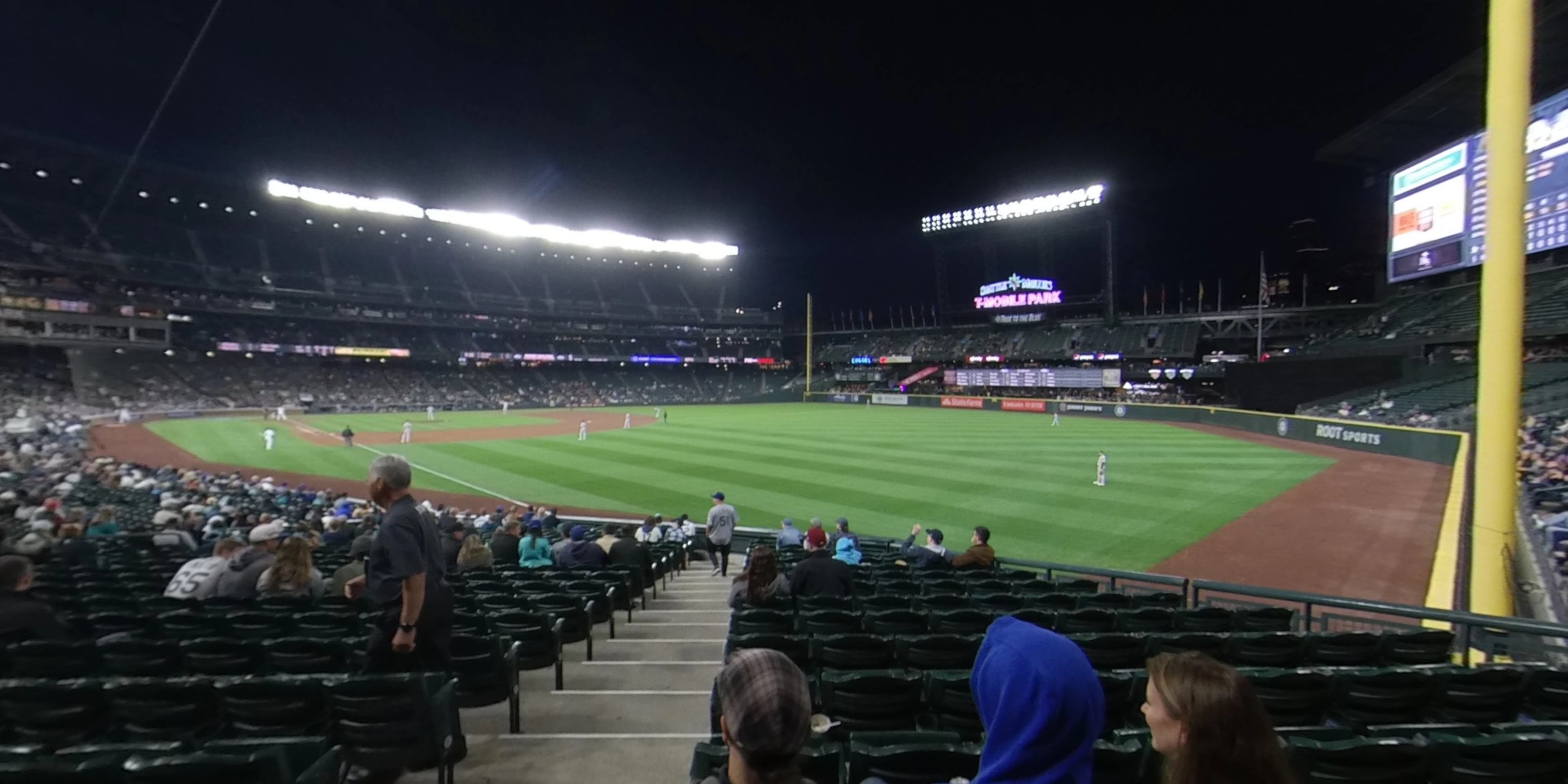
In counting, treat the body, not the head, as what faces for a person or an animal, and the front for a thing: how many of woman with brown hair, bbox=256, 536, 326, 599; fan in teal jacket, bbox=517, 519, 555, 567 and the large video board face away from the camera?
2

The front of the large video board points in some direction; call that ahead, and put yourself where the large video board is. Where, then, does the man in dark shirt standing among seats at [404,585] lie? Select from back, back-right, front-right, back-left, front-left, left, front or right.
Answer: front-left

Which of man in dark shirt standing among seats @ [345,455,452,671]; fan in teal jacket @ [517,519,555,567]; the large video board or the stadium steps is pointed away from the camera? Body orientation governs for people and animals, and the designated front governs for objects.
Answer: the fan in teal jacket

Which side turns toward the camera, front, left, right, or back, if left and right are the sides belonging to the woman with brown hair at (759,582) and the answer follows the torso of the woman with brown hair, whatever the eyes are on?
back

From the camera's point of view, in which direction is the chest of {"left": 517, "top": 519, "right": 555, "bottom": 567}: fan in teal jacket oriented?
away from the camera

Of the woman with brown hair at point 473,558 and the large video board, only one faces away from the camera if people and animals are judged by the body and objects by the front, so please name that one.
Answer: the woman with brown hair

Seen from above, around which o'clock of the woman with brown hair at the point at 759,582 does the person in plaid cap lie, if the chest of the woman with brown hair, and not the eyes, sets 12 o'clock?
The person in plaid cap is roughly at 6 o'clock from the woman with brown hair.

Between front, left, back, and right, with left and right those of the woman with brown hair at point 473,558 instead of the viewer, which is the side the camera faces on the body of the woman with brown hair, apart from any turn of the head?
back
